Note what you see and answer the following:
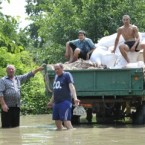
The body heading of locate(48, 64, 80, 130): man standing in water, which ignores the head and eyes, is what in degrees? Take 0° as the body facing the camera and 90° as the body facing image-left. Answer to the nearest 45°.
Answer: approximately 45°

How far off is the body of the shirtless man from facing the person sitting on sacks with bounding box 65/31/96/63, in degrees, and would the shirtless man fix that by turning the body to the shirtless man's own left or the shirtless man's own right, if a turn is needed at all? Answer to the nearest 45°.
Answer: approximately 90° to the shirtless man's own right

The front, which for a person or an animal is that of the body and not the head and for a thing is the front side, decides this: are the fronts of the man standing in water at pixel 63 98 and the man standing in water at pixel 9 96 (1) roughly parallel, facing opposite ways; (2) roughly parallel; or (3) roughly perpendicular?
roughly perpendicular

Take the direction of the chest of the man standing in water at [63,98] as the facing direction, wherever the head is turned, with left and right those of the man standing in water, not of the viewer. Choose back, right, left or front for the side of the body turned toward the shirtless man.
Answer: back

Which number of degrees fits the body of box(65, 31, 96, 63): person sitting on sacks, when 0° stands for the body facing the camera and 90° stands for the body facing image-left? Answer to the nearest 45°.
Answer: approximately 45°

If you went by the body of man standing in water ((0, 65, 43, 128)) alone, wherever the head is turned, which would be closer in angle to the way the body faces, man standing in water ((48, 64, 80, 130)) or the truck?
the man standing in water

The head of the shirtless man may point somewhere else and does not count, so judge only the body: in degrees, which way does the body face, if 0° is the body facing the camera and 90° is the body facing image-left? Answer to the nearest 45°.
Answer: approximately 0°

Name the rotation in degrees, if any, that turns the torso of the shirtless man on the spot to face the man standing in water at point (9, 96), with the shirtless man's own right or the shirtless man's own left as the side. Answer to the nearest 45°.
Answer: approximately 45° to the shirtless man's own right
